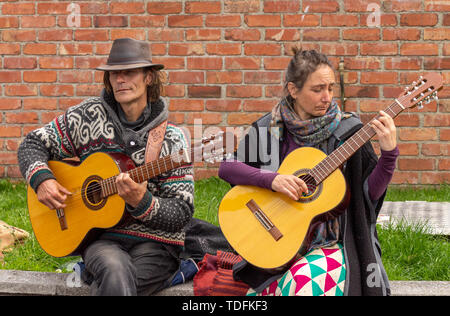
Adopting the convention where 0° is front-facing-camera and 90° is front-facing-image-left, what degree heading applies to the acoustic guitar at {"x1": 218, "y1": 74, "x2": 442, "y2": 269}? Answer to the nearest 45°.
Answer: approximately 0°

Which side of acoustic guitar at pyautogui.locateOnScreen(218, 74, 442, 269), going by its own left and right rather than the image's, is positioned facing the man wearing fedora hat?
right

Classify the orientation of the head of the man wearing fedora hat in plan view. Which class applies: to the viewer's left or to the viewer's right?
to the viewer's left

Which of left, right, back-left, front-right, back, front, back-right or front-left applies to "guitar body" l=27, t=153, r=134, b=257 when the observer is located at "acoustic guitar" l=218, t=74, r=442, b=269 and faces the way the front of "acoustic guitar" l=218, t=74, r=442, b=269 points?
right
